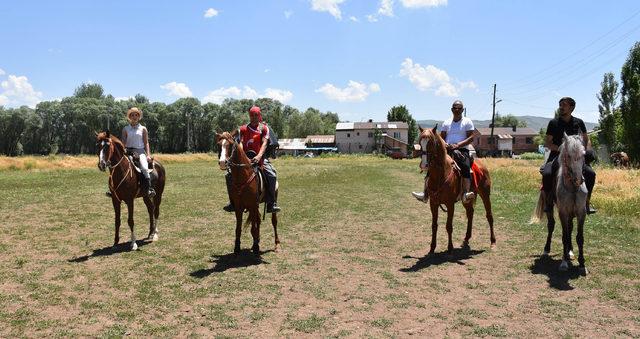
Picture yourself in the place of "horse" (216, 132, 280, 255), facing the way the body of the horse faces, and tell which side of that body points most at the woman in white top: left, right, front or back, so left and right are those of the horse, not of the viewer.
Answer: right

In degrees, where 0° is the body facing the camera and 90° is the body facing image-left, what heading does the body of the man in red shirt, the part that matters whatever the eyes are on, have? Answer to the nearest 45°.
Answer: approximately 45°

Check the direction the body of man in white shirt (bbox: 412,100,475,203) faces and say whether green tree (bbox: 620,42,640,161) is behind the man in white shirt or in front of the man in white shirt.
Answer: behind

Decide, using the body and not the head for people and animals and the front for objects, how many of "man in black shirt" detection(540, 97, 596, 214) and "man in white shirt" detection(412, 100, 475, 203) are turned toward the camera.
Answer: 2

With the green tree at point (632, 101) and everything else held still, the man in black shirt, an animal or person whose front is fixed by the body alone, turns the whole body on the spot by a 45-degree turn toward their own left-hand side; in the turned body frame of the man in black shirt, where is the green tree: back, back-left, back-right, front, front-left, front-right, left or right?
back-left

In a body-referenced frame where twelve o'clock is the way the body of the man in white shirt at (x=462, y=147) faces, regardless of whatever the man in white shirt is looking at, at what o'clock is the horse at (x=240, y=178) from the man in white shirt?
The horse is roughly at 2 o'clock from the man in white shirt.

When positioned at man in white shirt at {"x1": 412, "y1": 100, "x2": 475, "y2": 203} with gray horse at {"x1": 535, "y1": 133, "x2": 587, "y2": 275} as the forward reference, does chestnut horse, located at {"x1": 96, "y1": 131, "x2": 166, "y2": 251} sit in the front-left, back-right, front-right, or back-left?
back-right

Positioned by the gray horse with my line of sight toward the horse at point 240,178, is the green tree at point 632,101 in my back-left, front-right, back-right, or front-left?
back-right

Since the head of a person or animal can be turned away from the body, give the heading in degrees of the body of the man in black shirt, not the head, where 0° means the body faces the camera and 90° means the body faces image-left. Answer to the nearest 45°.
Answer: approximately 0°

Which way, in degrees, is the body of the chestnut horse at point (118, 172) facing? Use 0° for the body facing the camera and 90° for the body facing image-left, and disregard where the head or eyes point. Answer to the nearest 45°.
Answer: approximately 45°
